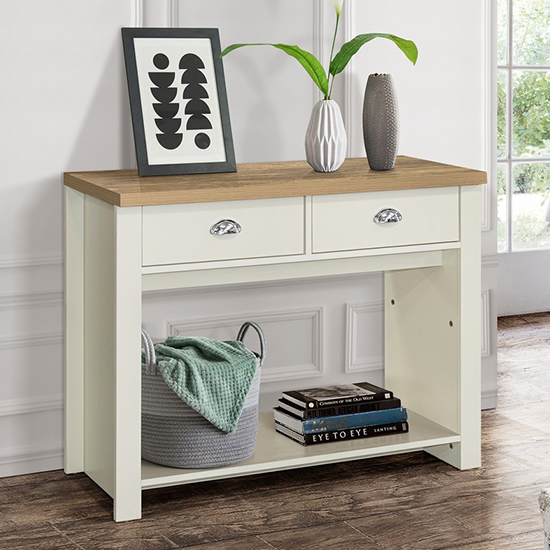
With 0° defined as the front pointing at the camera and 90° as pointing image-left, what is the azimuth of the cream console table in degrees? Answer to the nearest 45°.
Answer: approximately 315°

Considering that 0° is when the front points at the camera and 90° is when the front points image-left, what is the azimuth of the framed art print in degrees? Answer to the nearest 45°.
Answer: approximately 315°

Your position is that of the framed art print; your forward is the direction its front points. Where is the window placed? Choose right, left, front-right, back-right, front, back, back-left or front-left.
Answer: left
